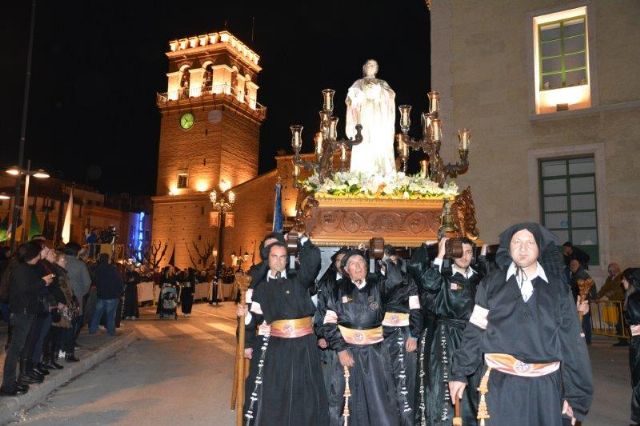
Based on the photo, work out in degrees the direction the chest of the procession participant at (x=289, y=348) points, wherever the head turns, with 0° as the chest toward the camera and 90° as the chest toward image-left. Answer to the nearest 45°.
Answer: approximately 0°

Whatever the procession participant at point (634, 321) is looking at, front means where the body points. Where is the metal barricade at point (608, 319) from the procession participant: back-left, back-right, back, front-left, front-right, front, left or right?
right

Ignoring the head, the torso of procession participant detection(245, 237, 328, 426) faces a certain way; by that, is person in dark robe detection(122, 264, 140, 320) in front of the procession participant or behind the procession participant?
behind
